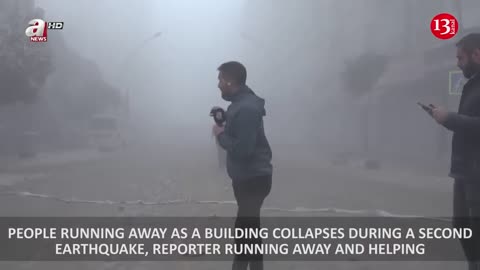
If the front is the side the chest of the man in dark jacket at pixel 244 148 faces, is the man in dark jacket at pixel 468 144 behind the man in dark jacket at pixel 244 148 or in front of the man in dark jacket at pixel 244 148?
behind

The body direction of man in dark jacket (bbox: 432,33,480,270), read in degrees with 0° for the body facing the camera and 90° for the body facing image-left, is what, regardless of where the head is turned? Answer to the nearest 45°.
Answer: approximately 90°

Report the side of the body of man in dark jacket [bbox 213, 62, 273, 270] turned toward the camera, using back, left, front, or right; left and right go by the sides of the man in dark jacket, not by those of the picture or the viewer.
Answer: left

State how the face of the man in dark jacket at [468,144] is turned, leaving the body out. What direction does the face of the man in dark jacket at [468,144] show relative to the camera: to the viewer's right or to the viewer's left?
to the viewer's left

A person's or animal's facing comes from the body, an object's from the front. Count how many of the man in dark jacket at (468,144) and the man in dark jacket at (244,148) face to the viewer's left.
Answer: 2

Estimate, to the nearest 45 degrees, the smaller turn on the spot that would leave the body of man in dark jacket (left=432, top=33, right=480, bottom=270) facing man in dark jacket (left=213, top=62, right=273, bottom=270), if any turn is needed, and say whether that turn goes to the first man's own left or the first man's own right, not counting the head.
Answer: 0° — they already face them
